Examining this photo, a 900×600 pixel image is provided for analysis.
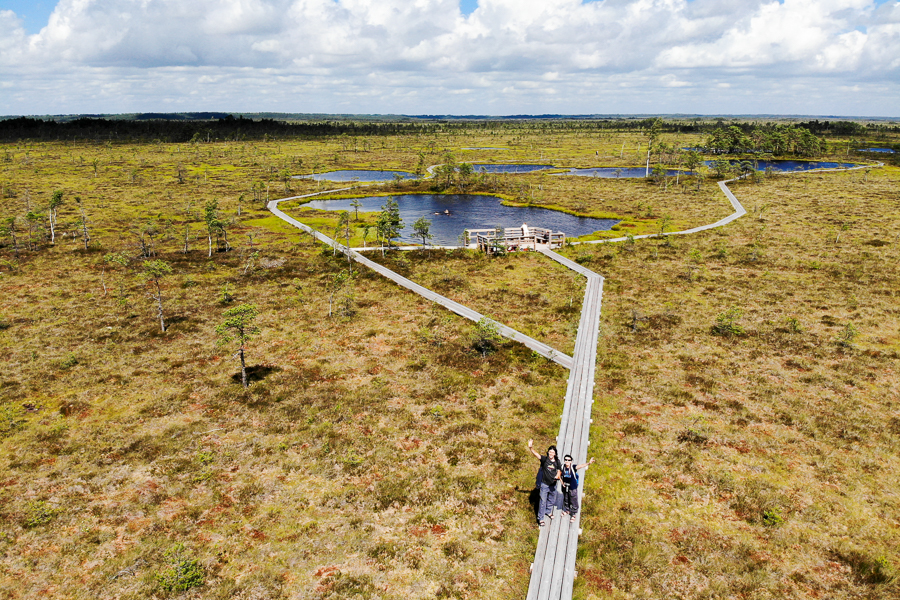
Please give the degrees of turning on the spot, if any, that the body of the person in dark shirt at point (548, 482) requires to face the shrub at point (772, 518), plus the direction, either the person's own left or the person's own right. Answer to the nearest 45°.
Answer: approximately 90° to the person's own left

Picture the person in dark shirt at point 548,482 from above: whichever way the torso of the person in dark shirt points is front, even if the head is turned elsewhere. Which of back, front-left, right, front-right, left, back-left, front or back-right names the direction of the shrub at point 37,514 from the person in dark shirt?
right

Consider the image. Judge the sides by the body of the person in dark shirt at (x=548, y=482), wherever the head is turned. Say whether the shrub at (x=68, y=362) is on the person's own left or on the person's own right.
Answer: on the person's own right

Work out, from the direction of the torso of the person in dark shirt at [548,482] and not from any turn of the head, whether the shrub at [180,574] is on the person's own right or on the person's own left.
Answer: on the person's own right

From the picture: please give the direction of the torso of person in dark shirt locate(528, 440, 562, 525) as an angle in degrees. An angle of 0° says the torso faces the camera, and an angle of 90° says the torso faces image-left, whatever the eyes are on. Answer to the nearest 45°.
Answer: approximately 0°

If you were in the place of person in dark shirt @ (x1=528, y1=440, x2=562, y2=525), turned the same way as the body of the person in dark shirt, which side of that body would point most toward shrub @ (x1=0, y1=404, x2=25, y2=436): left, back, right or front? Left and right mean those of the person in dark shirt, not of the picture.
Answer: right

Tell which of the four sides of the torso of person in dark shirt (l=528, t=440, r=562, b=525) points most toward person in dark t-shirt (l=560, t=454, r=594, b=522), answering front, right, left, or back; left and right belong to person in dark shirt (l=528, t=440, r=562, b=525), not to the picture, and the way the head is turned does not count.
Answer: left

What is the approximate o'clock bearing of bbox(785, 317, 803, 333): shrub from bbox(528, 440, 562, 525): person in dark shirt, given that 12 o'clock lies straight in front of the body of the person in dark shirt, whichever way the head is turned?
The shrub is roughly at 7 o'clock from the person in dark shirt.

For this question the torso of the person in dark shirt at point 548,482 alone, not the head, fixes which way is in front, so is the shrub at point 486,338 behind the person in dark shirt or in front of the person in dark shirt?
behind
